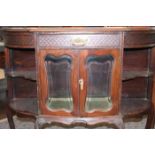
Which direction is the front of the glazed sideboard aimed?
toward the camera
